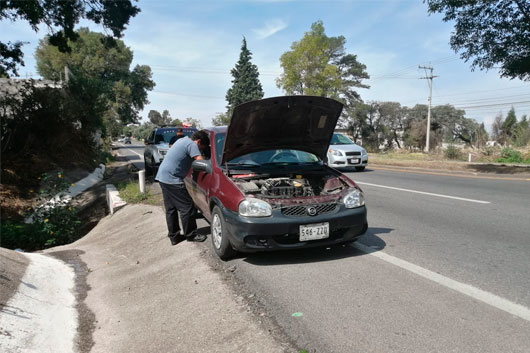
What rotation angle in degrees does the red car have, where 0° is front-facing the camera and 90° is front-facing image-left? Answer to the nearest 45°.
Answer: approximately 315°

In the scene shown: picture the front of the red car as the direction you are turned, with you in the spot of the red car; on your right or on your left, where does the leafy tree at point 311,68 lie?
on your left

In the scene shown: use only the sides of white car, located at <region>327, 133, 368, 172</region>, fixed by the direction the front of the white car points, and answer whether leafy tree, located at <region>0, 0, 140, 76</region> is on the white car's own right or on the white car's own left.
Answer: on the white car's own right

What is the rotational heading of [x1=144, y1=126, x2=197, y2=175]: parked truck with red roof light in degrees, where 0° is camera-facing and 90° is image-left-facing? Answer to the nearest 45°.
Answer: approximately 315°

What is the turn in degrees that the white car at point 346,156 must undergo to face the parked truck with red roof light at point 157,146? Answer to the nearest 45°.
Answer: approximately 135° to its right

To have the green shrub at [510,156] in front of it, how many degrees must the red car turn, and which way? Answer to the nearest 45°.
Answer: approximately 90° to its left

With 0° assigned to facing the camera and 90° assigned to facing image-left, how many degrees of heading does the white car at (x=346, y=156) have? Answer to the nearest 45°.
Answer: approximately 315°

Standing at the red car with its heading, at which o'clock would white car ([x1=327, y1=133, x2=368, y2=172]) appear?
The white car is roughly at 8 o'clock from the red car.

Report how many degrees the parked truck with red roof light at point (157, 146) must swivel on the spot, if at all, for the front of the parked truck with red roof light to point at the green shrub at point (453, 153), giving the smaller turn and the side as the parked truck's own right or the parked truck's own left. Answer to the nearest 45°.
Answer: approximately 45° to the parked truck's own left
